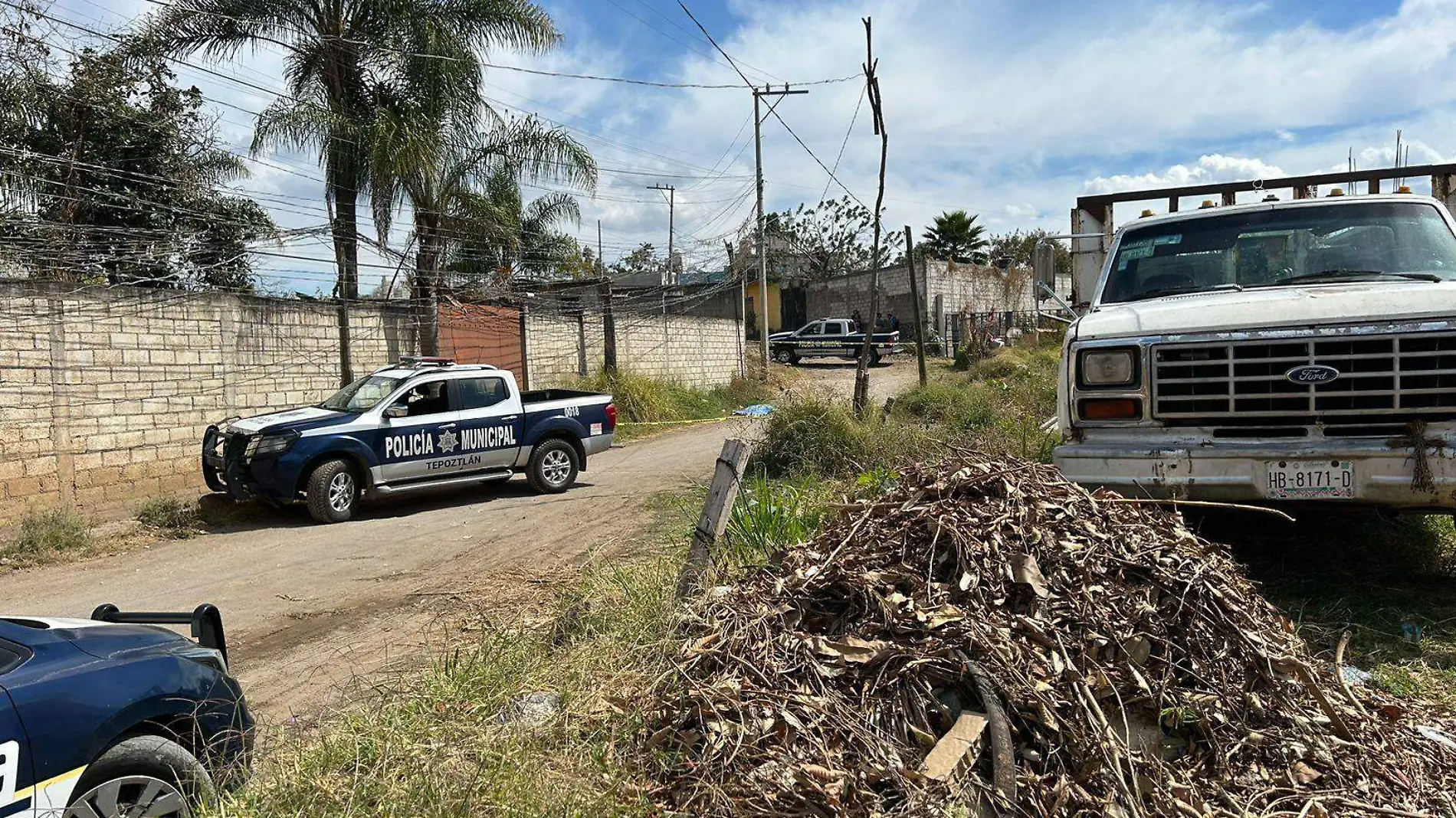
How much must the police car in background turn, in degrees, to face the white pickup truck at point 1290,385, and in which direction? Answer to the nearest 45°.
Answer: approximately 90° to its left

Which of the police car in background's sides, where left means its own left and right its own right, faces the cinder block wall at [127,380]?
left

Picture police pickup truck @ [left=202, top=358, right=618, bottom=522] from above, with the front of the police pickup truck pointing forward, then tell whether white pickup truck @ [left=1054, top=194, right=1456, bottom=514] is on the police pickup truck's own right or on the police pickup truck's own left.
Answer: on the police pickup truck's own left

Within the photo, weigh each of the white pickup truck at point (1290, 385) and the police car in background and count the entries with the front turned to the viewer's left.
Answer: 1

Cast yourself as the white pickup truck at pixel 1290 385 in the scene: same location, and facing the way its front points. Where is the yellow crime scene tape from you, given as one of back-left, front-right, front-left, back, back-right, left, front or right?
back-right

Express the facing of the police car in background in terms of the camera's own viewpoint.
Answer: facing to the left of the viewer

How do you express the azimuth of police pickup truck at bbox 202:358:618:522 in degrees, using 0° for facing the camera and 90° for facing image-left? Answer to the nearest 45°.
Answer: approximately 45°

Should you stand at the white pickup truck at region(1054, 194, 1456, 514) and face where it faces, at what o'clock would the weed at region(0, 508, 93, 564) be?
The weed is roughly at 3 o'clock from the white pickup truck.

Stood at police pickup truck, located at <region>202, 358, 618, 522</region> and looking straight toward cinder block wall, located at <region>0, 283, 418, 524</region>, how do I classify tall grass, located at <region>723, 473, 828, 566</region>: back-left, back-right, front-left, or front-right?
back-left

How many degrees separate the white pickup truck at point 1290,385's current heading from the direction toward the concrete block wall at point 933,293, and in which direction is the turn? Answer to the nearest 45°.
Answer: approximately 180°

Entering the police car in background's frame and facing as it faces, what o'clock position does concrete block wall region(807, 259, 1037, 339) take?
The concrete block wall is roughly at 4 o'clock from the police car in background.

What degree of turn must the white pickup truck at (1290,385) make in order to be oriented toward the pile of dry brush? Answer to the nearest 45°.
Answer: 0° — it already faces it

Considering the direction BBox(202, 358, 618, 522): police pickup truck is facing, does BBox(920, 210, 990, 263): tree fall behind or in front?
behind
